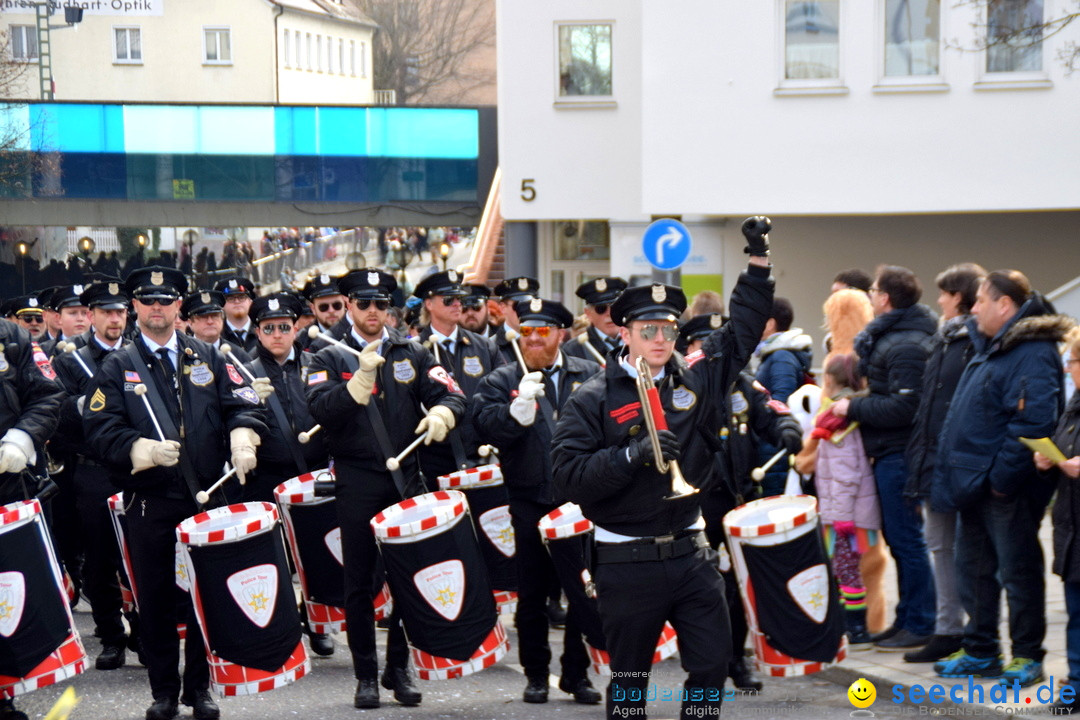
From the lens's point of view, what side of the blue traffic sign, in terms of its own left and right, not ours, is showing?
front

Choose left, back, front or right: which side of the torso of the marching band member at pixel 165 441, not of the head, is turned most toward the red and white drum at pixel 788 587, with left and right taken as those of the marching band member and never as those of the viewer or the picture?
left

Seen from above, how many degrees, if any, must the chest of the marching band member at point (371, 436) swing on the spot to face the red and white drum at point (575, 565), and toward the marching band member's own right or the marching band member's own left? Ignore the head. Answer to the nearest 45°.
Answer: approximately 90° to the marching band member's own left

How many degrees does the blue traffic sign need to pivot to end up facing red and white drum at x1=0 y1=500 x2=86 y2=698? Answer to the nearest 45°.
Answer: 0° — it already faces it

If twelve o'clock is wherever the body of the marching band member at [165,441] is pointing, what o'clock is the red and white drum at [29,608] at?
The red and white drum is roughly at 2 o'clock from the marching band member.

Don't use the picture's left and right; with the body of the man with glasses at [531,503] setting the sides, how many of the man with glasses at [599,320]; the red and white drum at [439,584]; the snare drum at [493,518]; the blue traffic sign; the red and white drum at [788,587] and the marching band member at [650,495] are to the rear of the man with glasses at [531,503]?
3

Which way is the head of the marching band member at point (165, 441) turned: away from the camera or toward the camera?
toward the camera

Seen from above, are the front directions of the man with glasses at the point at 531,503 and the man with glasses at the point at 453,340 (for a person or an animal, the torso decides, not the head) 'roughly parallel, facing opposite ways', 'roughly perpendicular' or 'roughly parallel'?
roughly parallel

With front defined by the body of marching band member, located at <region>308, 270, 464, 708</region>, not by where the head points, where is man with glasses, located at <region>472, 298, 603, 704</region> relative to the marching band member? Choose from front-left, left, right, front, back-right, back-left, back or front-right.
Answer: left

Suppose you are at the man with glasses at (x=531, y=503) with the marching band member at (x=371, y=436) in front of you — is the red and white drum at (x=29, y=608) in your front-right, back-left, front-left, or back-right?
front-left

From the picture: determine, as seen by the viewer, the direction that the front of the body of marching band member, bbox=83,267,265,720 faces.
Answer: toward the camera

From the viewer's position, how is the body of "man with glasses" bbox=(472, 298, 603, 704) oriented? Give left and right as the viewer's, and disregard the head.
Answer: facing the viewer

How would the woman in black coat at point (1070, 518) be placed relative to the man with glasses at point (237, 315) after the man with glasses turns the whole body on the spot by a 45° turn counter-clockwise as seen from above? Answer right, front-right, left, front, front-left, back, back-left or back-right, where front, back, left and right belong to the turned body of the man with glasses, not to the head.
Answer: front

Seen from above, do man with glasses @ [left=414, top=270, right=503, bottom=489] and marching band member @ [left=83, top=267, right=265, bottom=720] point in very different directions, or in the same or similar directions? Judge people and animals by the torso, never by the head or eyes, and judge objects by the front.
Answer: same or similar directions

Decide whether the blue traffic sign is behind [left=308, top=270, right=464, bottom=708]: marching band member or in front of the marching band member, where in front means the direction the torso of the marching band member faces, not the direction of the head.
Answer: behind

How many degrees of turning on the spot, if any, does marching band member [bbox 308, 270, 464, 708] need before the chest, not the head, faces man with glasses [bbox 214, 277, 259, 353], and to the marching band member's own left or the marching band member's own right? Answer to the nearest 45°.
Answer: approximately 180°

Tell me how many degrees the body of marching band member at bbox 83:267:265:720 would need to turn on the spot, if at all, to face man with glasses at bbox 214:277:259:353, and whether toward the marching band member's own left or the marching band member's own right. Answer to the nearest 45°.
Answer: approximately 180°

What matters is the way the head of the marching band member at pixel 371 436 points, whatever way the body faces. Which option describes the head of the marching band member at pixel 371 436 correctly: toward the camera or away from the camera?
toward the camera
